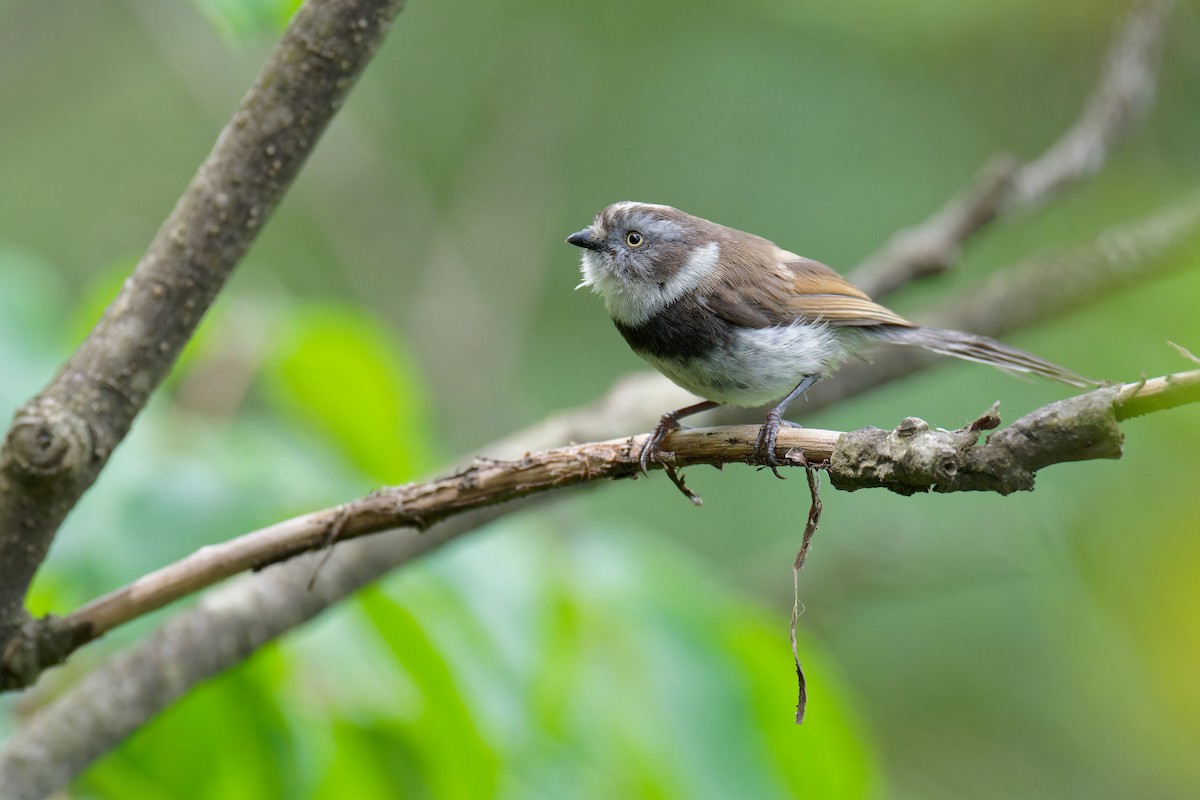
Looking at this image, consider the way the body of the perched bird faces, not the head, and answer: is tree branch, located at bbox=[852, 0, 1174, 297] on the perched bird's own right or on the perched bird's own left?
on the perched bird's own right

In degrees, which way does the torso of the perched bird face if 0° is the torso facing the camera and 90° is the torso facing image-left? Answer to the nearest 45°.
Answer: approximately 90°

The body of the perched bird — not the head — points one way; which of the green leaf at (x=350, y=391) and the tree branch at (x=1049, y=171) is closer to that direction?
the green leaf
